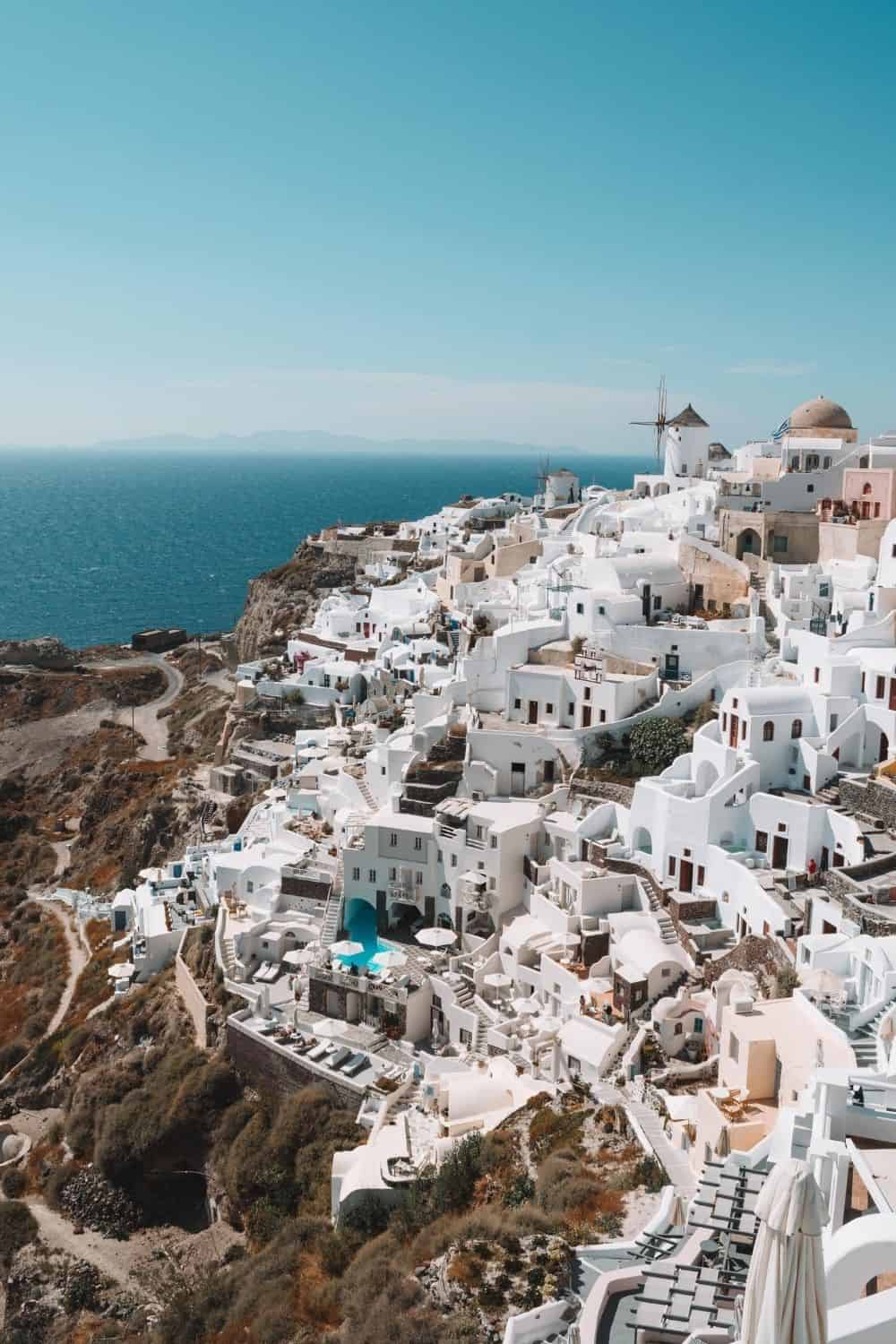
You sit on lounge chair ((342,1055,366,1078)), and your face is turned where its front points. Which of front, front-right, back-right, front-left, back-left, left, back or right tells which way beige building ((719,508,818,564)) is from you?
back

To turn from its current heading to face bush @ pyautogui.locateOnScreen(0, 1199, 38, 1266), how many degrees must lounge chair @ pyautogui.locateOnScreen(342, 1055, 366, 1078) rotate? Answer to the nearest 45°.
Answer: approximately 45° to its right

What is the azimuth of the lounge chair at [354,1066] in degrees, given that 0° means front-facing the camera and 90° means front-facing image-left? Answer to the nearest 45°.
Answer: approximately 45°

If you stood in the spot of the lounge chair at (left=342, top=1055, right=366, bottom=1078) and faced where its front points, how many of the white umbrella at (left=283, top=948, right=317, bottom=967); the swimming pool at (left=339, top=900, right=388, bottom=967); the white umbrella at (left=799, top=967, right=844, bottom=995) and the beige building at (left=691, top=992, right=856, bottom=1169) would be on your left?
2

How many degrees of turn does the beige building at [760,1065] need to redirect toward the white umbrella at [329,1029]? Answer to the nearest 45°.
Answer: approximately 90° to its right

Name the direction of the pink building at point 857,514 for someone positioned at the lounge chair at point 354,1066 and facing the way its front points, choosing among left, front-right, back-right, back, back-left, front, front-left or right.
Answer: back

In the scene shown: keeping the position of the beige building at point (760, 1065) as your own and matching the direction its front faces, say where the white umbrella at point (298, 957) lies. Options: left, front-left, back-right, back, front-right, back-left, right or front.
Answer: right

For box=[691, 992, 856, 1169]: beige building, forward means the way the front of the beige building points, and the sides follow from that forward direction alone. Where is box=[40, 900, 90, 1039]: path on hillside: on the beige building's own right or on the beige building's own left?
on the beige building's own right

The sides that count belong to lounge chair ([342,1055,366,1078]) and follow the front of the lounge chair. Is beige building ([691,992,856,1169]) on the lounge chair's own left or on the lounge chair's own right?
on the lounge chair's own left

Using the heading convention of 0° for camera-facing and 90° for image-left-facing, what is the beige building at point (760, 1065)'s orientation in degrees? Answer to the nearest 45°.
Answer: approximately 45°

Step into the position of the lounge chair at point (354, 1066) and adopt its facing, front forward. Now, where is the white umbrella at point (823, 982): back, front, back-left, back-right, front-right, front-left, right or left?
left
